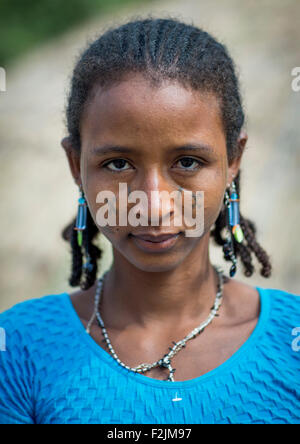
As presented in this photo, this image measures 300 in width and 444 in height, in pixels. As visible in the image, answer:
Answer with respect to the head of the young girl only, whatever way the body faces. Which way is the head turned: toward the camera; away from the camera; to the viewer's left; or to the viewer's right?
toward the camera

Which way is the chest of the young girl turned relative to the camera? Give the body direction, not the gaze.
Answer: toward the camera
